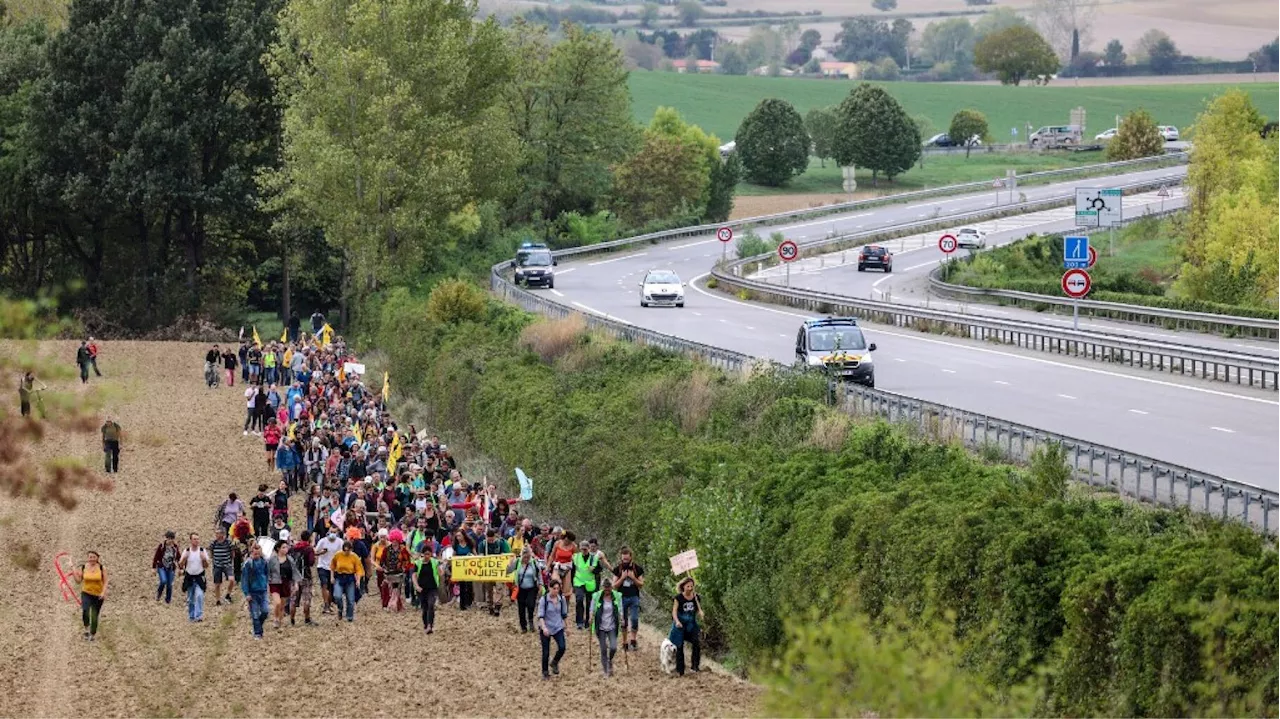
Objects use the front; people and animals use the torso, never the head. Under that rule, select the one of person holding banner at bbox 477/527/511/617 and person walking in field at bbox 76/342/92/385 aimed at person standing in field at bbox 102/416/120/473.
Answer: the person walking in field

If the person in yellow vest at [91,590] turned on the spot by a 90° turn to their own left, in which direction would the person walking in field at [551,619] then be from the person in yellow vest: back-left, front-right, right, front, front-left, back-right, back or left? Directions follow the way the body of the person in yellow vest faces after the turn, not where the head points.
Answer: front-right

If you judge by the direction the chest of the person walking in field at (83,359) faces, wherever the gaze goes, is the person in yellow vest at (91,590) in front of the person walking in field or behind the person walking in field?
in front

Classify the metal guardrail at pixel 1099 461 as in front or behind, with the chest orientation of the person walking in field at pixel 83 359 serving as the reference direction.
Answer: in front

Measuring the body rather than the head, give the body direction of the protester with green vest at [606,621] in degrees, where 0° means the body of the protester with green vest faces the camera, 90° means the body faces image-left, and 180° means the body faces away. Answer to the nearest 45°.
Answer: approximately 0°

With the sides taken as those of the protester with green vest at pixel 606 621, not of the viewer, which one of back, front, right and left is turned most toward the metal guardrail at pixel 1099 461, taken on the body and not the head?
left

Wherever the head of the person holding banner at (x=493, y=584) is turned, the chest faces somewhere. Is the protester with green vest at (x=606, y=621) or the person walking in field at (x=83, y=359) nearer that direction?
the protester with green vest

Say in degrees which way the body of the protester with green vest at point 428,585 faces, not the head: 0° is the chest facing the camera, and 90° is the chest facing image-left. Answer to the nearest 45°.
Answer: approximately 0°

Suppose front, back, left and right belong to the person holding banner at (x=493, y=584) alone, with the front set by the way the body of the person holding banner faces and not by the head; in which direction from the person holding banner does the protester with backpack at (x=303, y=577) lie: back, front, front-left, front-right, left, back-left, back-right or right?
right
